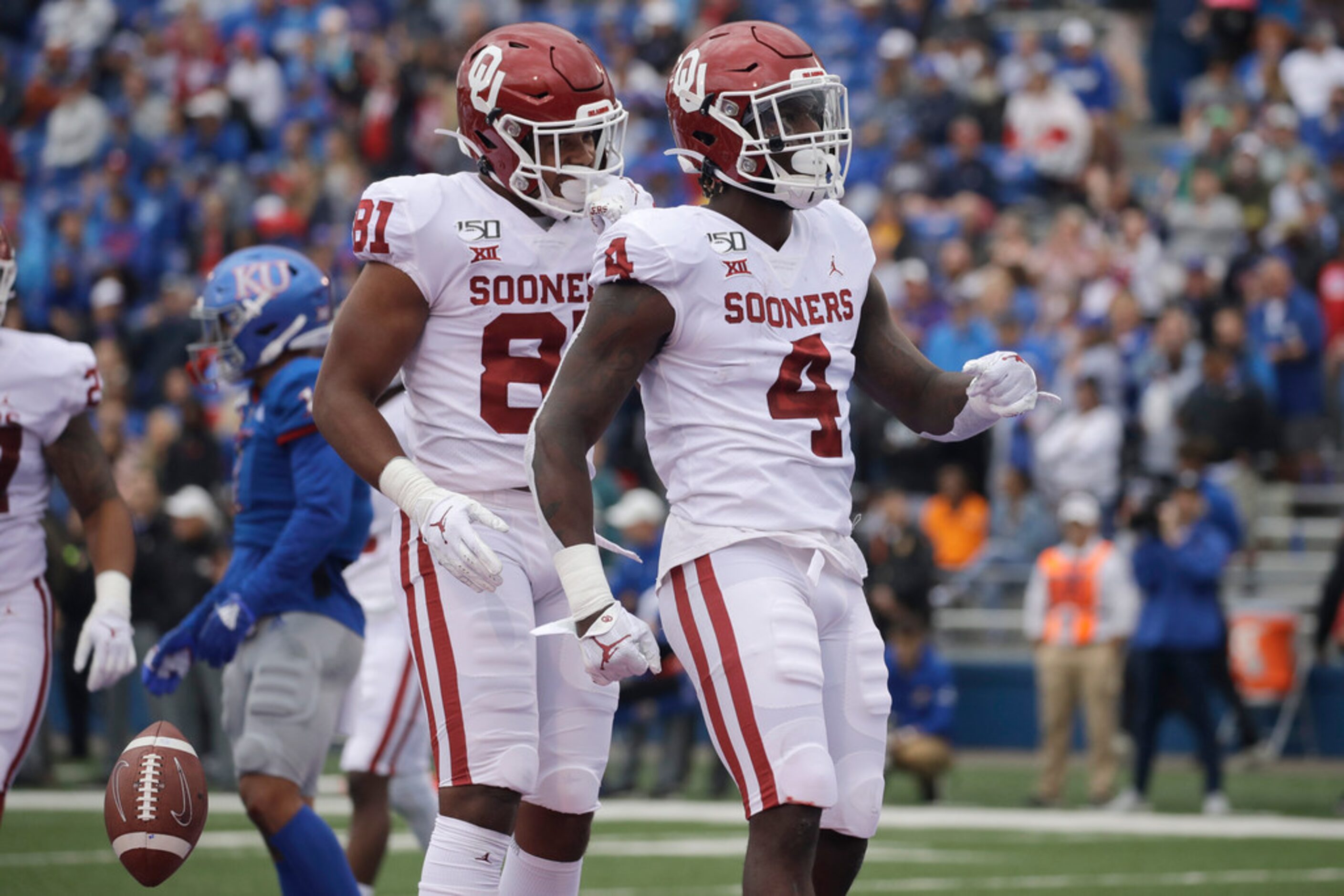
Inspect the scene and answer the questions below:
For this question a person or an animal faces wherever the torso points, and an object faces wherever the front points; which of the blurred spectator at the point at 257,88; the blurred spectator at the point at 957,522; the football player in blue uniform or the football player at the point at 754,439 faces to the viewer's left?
the football player in blue uniform

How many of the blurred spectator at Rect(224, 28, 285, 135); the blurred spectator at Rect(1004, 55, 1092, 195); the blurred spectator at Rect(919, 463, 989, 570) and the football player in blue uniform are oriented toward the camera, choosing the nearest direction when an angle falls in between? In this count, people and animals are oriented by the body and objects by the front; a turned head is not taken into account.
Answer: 3

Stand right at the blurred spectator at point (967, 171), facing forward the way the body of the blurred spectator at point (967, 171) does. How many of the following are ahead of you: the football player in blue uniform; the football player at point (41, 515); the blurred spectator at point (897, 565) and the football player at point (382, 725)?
4

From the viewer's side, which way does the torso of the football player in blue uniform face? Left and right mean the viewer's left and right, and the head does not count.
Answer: facing to the left of the viewer

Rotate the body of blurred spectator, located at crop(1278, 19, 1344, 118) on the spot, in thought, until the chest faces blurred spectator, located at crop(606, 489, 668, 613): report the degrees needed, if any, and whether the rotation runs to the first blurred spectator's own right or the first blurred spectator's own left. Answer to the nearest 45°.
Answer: approximately 45° to the first blurred spectator's own right

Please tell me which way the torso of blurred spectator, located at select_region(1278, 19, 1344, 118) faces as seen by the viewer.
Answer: toward the camera

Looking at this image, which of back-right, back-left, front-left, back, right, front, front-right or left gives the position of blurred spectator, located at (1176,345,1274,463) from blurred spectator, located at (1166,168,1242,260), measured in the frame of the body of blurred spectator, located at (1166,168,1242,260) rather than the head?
front

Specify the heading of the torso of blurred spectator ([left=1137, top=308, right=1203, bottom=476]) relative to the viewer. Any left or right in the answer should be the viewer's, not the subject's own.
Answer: facing the viewer and to the left of the viewer

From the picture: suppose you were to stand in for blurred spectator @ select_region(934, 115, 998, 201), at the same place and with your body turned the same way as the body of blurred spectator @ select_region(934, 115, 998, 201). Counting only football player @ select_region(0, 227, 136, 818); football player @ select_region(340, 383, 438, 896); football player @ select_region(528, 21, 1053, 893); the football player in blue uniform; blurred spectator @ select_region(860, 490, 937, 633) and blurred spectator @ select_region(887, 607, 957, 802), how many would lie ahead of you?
6
